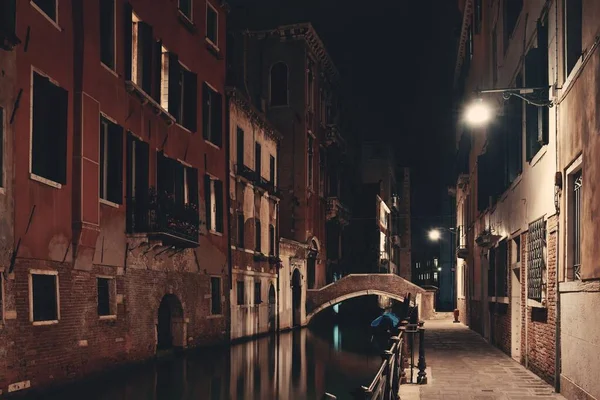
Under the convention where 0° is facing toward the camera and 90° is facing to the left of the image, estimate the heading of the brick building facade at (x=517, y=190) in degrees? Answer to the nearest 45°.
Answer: approximately 90°

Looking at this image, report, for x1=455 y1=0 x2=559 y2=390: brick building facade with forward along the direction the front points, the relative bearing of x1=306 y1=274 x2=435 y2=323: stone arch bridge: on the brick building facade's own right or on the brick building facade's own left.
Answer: on the brick building facade's own right

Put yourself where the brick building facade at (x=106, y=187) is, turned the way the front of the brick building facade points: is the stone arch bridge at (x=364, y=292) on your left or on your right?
on your left

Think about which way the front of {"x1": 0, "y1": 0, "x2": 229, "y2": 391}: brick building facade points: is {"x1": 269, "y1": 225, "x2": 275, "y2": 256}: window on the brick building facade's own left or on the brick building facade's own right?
on the brick building facade's own left

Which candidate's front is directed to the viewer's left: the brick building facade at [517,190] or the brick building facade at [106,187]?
the brick building facade at [517,190]

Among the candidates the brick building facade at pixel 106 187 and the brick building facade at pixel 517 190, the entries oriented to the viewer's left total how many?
1

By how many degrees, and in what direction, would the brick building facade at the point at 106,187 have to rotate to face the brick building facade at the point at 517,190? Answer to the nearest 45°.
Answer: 0° — it already faces it

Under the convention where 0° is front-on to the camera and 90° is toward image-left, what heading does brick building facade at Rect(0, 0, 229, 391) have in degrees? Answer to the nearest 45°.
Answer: approximately 315°
